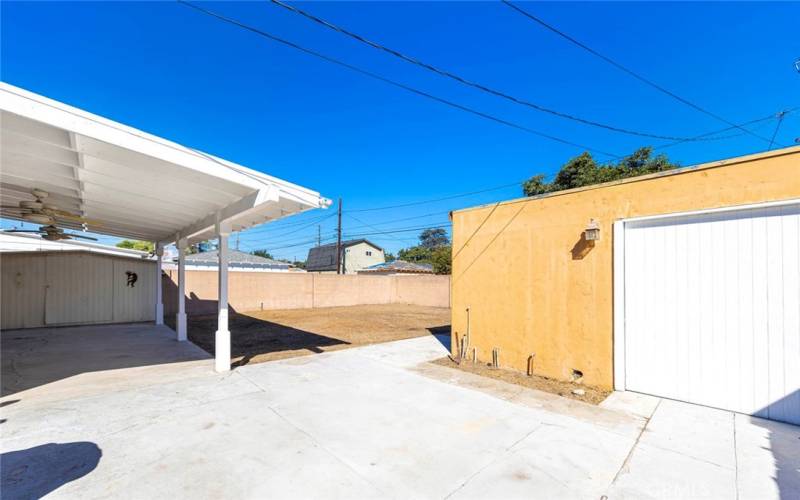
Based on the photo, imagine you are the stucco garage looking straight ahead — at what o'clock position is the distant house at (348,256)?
The distant house is roughly at 3 o'clock from the stucco garage.

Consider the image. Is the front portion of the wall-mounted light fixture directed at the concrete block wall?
no

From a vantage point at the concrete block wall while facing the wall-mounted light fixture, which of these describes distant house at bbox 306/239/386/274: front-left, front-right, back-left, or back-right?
back-left

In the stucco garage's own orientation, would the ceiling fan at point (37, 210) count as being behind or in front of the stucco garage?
in front

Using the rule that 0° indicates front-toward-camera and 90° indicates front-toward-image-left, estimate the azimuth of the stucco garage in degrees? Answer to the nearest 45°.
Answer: approximately 45°

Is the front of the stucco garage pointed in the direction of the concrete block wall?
no

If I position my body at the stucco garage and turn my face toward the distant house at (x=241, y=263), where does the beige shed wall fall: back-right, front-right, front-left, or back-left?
front-left

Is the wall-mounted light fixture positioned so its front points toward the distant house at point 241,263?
no

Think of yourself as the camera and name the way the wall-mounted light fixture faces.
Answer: facing the viewer and to the left of the viewer

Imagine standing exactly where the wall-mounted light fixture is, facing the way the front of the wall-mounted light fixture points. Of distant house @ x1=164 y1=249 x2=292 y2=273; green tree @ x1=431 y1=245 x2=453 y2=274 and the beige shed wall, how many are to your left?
0

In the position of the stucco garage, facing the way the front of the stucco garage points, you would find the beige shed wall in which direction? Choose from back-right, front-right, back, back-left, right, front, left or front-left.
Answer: front-right

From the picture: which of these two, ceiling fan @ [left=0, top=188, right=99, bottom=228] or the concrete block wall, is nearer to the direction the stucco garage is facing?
the ceiling fan

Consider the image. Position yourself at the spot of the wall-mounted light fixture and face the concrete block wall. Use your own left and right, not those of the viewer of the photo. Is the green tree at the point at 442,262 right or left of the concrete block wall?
right

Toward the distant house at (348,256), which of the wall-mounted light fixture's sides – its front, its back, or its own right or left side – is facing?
right

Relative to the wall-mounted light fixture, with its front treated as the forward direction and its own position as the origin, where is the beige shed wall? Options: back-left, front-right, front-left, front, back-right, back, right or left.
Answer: front-right
